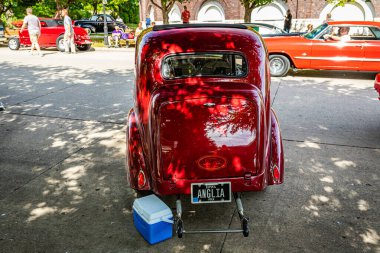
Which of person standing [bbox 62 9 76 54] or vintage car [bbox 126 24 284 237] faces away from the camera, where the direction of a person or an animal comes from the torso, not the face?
the vintage car

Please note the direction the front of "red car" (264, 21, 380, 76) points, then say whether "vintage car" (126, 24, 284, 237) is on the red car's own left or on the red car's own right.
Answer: on the red car's own left

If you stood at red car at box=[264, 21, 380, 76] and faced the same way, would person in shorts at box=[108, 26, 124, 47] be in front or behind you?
in front

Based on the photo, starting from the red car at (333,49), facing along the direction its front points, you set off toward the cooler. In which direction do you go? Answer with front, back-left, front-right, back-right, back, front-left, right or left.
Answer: left

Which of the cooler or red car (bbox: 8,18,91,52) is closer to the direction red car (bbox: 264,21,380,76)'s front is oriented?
the red car

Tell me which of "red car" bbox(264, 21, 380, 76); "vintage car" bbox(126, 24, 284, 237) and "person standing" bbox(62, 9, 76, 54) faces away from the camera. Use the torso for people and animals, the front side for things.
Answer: the vintage car

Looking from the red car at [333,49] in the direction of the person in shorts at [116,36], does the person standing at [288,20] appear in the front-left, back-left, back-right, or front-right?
front-right

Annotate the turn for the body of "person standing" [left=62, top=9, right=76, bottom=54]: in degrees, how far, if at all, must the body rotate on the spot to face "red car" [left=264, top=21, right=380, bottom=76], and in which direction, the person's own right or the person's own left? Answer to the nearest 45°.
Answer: approximately 135° to the person's own left

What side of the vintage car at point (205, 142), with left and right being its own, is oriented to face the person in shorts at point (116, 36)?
front

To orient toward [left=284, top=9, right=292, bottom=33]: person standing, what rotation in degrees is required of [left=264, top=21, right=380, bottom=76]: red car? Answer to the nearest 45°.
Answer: approximately 90° to its right

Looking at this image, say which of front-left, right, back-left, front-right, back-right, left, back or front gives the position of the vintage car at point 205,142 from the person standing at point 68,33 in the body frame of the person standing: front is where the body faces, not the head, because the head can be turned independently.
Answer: left

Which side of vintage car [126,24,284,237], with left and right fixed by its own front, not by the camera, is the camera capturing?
back

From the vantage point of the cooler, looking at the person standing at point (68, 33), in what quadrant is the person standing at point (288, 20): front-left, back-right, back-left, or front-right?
front-right

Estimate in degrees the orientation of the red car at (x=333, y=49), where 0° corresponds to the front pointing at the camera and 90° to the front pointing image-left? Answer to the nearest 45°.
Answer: approximately 90°
